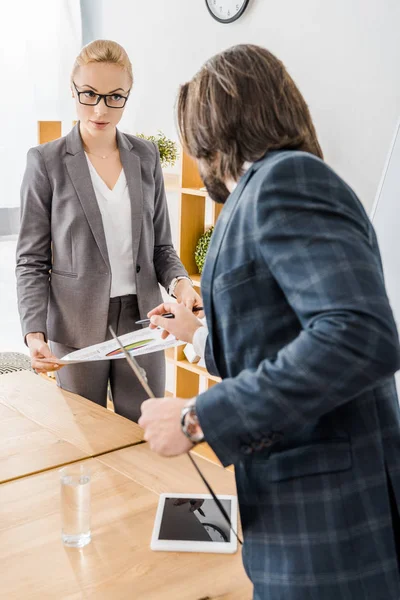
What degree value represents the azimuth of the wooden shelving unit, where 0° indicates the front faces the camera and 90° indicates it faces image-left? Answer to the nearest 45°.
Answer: approximately 45°

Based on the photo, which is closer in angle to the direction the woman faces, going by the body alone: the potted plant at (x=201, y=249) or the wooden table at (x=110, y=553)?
the wooden table

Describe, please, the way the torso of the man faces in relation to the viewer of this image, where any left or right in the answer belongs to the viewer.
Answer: facing to the left of the viewer

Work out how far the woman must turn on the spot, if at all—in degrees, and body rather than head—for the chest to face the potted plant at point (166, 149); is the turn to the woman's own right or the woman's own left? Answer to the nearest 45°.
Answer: approximately 135° to the woman's own left

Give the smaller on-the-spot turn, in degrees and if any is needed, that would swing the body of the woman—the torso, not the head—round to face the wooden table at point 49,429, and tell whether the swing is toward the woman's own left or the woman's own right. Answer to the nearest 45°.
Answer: approximately 45° to the woman's own right

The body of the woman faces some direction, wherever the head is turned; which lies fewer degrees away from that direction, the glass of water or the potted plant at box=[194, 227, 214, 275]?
the glass of water

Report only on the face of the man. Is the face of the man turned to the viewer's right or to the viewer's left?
to the viewer's left

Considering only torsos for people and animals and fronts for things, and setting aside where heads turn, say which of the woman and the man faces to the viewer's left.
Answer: the man

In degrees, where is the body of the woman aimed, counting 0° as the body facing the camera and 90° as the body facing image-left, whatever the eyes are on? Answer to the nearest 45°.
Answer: approximately 315°

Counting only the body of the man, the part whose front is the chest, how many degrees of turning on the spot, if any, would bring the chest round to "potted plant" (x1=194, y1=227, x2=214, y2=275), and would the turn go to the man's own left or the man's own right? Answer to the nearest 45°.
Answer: approximately 90° to the man's own right
